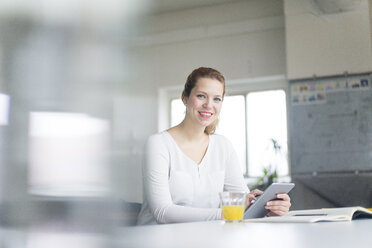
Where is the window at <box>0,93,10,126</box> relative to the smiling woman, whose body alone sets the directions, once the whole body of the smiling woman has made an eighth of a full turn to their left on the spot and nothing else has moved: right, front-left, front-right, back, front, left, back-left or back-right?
right

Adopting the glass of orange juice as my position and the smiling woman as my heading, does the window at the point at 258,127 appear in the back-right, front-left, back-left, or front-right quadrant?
front-right

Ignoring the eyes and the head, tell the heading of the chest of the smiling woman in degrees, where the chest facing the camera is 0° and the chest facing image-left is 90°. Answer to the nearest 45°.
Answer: approximately 315°

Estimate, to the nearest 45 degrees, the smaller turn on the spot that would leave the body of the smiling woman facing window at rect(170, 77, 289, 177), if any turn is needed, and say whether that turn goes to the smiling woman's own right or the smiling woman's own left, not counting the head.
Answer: approximately 135° to the smiling woman's own left

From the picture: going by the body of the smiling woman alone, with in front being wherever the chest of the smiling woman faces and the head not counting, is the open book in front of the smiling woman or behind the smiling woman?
in front
